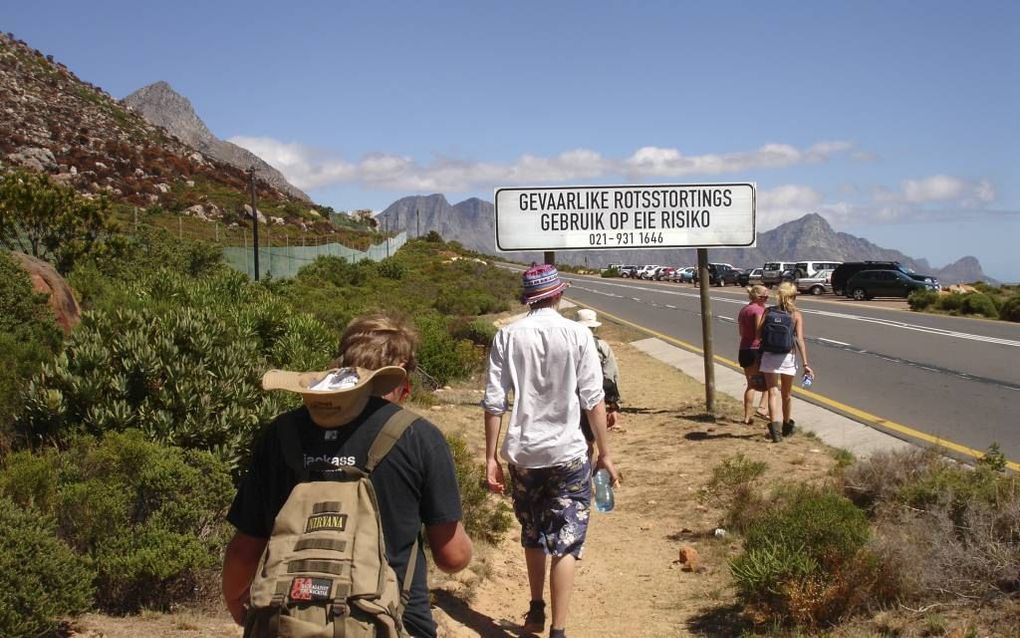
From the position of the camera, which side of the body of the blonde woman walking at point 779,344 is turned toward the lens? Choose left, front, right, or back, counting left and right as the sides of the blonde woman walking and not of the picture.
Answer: back

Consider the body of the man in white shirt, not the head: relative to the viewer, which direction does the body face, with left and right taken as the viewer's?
facing away from the viewer

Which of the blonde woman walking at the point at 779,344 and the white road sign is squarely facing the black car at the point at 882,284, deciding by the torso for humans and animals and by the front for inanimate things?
the blonde woman walking

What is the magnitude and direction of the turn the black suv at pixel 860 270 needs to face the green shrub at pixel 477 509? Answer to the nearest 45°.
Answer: approximately 90° to its right

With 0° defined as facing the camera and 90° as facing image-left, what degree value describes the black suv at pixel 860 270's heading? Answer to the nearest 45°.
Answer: approximately 270°

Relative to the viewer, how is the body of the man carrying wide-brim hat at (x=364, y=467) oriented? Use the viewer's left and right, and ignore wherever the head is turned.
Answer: facing away from the viewer

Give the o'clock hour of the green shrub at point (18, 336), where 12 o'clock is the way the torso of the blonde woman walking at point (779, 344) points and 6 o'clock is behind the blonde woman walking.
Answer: The green shrub is roughly at 8 o'clock from the blonde woman walking.

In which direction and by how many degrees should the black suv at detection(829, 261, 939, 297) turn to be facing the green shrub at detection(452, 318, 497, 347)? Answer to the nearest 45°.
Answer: approximately 90° to its right

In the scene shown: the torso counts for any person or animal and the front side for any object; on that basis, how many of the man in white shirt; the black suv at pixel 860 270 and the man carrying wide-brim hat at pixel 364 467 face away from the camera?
2

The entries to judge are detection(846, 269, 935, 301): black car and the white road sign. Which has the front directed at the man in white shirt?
the white road sign

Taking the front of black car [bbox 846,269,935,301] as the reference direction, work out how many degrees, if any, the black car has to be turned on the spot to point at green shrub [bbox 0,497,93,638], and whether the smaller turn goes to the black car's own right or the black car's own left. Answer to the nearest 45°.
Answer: approximately 90° to the black car's own right

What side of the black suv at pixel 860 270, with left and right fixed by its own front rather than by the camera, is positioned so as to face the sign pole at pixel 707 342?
right

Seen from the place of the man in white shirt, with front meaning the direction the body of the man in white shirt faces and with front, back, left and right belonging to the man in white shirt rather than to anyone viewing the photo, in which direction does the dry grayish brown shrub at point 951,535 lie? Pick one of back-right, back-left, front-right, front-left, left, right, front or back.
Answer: right

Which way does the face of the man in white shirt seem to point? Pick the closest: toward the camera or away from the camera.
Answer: away from the camera

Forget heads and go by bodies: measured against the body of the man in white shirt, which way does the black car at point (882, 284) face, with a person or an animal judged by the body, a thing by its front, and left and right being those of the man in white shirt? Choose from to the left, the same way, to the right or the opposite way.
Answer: to the right

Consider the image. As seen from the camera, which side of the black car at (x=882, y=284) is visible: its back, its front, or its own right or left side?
right

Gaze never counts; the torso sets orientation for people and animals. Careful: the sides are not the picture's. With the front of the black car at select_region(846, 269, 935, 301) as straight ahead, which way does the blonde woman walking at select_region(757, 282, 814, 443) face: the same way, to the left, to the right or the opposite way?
to the left

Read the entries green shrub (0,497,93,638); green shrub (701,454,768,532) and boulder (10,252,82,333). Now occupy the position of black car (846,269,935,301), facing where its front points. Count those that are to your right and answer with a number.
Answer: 3

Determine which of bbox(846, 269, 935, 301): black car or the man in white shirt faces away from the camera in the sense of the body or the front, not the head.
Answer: the man in white shirt

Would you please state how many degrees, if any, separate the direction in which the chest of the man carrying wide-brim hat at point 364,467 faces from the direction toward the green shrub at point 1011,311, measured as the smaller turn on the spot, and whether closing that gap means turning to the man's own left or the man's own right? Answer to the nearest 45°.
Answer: approximately 45° to the man's own right

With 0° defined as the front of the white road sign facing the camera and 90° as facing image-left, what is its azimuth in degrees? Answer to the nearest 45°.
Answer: approximately 0°
